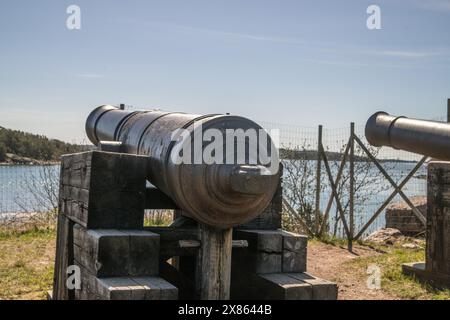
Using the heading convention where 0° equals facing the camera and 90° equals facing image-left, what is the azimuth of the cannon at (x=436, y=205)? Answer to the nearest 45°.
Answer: approximately 135°

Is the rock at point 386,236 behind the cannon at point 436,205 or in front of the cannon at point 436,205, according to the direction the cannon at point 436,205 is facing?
in front

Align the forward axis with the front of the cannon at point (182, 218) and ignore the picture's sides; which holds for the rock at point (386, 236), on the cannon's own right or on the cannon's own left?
on the cannon's own right

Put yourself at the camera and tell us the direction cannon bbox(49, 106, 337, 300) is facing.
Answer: facing away from the viewer and to the left of the viewer

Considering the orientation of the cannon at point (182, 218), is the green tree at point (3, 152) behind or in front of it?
in front

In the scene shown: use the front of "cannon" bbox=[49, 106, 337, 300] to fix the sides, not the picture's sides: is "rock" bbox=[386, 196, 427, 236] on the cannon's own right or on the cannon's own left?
on the cannon's own right

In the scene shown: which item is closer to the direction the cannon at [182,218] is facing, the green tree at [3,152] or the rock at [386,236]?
the green tree

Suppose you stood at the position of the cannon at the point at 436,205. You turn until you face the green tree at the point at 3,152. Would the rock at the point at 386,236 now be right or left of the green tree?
right

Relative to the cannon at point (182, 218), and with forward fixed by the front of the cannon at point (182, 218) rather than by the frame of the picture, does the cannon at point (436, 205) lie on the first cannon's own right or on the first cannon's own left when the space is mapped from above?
on the first cannon's own right

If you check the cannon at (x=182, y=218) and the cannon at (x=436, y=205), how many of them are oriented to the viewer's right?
0

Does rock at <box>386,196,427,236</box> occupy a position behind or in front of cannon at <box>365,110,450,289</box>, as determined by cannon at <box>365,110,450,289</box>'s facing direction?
in front
